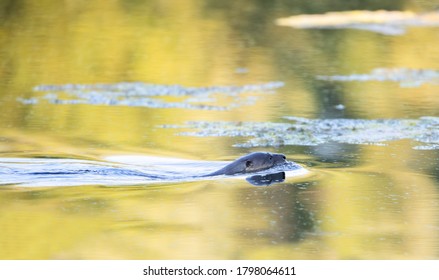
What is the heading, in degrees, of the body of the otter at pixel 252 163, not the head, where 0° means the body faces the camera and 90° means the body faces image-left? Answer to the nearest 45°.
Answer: approximately 270°
